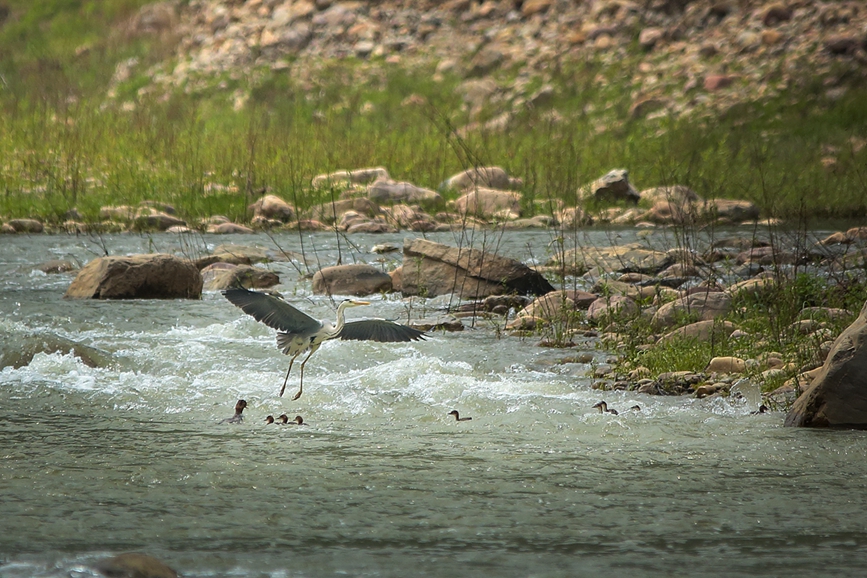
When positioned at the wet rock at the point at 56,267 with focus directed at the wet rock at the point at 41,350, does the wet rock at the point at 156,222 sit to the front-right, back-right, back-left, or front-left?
back-left

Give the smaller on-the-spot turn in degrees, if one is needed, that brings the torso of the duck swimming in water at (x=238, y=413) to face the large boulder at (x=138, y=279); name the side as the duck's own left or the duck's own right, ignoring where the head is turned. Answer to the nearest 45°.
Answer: approximately 90° to the duck's own left

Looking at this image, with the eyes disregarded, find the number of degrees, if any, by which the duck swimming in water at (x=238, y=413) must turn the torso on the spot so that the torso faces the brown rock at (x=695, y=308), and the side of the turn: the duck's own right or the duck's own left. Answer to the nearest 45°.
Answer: approximately 45° to the duck's own left

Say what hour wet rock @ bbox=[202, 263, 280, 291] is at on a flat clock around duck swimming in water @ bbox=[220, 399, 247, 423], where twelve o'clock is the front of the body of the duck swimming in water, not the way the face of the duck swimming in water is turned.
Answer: The wet rock is roughly at 9 o'clock from the duck swimming in water.

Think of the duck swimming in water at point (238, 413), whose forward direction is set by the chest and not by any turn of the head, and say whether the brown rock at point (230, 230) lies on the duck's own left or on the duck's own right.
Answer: on the duck's own left

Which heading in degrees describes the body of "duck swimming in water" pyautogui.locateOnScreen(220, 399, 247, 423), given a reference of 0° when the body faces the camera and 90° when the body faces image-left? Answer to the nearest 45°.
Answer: approximately 270°
